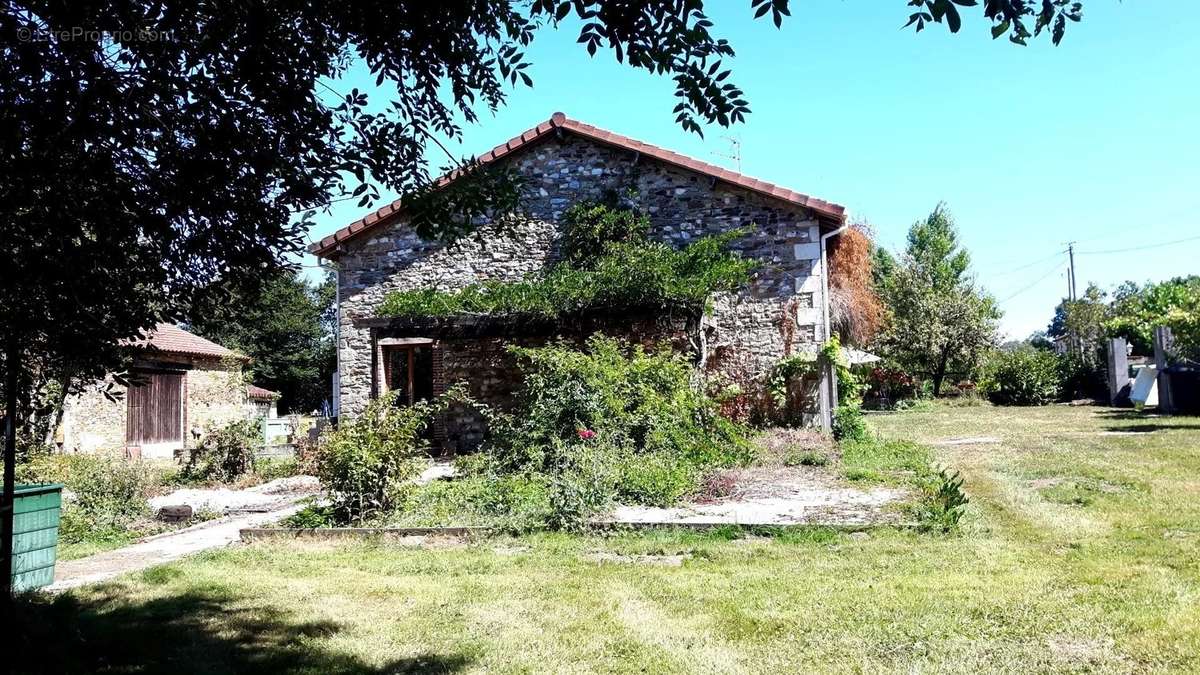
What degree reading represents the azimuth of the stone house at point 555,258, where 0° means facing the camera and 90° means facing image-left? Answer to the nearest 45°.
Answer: approximately 0°

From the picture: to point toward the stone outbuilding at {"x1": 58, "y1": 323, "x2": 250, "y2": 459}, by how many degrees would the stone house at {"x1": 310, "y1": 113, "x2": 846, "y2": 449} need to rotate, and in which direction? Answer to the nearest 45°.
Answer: approximately 135° to its right

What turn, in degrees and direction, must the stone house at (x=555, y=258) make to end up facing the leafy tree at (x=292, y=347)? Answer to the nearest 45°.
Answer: approximately 135° to its right

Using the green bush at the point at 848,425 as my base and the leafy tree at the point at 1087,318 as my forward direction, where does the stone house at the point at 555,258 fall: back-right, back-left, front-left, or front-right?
back-left

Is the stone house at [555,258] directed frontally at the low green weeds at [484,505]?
yes

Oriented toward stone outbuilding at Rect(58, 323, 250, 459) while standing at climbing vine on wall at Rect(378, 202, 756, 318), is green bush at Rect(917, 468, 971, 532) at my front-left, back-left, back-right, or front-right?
back-left

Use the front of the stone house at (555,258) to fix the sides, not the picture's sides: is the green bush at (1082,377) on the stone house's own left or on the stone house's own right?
on the stone house's own left

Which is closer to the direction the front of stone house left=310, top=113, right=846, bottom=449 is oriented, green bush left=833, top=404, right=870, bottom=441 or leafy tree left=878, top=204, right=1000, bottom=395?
the green bush

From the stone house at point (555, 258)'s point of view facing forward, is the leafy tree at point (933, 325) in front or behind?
behind

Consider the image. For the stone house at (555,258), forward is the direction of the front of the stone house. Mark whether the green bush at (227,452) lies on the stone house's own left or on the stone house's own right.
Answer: on the stone house's own right
